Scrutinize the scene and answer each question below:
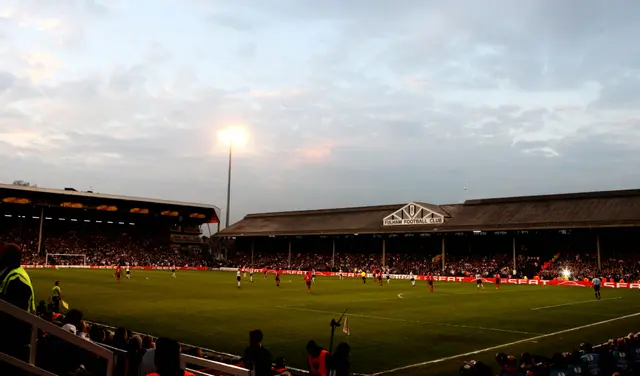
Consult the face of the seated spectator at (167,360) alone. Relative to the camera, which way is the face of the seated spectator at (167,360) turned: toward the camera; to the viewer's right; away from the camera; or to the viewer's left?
away from the camera

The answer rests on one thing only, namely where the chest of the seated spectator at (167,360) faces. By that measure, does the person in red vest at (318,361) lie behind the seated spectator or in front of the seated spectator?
in front

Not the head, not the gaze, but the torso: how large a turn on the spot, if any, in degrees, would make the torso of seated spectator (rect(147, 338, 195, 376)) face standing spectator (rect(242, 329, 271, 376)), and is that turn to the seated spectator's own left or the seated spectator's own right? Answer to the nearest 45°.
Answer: approximately 45° to the seated spectator's own right

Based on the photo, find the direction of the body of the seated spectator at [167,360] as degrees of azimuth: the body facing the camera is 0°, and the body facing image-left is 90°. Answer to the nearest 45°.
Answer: approximately 180°

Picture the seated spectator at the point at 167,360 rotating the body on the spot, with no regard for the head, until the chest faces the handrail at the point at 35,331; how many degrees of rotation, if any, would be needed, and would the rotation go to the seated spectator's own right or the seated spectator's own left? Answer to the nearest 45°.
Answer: approximately 90° to the seated spectator's own left

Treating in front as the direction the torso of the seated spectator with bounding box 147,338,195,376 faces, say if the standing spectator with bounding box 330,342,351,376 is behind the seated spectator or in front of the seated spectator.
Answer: in front

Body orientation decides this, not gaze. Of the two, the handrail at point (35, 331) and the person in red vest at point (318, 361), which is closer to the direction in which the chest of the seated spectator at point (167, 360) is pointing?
the person in red vest

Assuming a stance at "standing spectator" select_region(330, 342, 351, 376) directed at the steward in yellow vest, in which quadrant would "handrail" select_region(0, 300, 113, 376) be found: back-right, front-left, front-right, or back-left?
front-left

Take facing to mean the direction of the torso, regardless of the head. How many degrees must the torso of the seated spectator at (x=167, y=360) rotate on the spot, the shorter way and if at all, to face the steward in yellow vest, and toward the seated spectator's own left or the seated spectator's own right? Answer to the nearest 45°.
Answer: approximately 45° to the seated spectator's own left

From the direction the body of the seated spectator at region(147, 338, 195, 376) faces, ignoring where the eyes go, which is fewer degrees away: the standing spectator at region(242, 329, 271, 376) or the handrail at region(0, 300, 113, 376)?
the standing spectator
